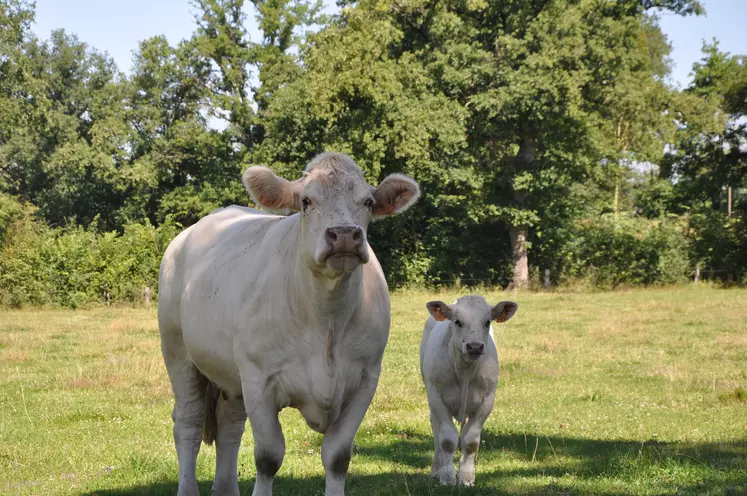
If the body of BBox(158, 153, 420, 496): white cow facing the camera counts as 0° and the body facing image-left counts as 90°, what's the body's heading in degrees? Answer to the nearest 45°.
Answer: approximately 315°

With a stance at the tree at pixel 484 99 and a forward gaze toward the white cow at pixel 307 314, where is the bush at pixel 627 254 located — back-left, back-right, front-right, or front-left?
back-left

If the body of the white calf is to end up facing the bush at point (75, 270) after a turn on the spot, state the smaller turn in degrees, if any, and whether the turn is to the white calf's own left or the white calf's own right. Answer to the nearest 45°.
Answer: approximately 135° to the white calf's own right

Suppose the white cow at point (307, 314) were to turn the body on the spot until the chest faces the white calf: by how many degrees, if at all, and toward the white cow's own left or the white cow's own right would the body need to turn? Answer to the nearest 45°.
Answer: approximately 90° to the white cow's own left

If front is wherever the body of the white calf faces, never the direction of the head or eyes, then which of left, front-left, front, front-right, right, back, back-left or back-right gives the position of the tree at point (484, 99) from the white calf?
back

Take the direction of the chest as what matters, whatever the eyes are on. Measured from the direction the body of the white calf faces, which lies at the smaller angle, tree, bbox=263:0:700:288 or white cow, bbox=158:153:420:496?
the white cow

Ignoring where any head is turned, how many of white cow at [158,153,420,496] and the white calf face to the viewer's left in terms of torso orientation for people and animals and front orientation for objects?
0

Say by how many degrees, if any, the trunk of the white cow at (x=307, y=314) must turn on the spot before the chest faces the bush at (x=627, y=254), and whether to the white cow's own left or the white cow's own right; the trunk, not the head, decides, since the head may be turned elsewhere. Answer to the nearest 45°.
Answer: approximately 90° to the white cow's own left

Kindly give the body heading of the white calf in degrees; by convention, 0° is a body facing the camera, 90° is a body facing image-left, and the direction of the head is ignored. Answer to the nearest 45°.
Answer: approximately 0°

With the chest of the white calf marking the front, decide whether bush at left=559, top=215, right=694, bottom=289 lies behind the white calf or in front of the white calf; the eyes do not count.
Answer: behind
